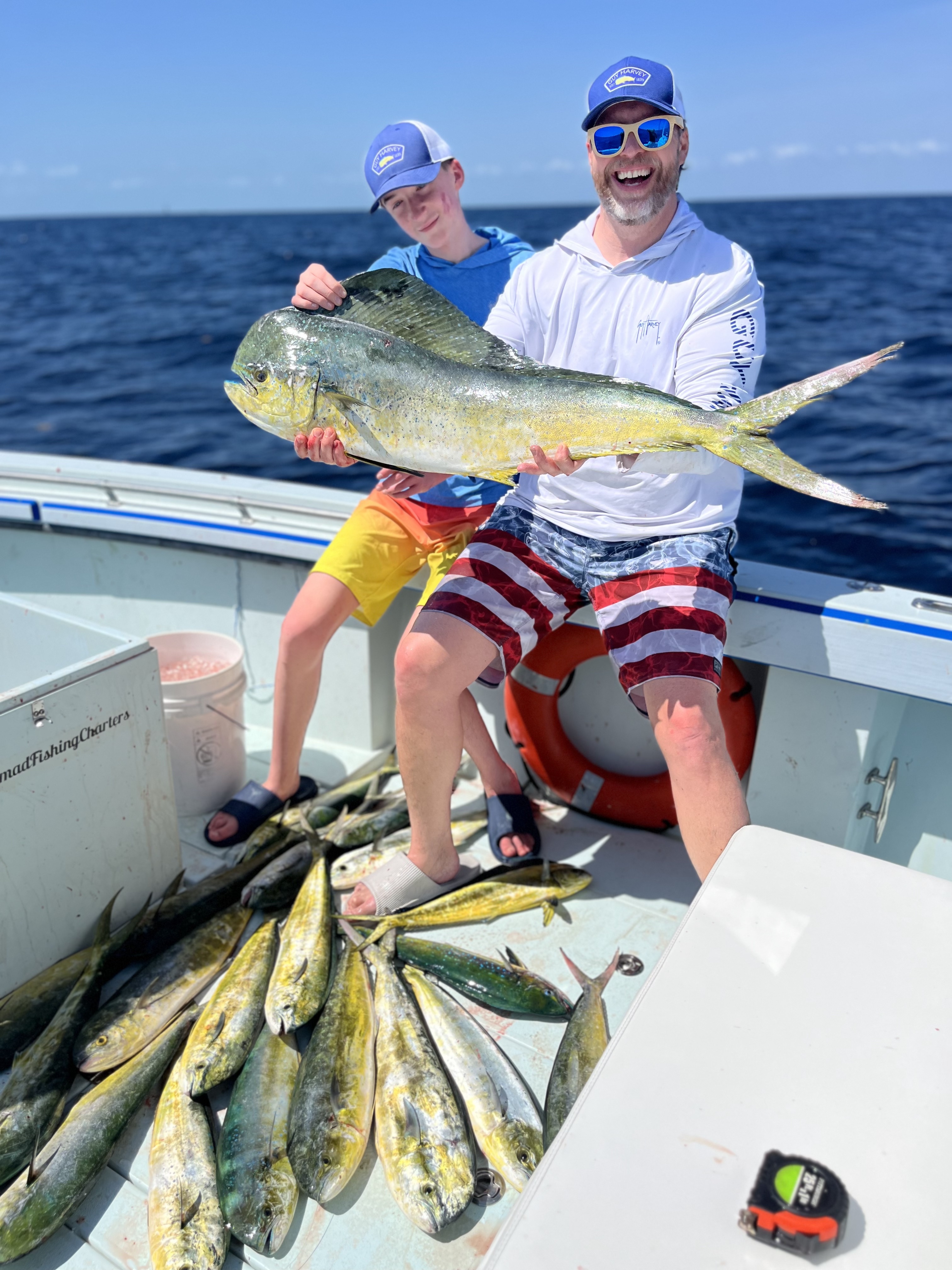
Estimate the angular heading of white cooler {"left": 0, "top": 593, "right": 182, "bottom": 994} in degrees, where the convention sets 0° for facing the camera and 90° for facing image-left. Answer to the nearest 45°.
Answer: approximately 315°

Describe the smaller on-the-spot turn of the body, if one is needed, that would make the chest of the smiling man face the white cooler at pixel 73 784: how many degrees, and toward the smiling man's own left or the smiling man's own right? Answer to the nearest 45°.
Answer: approximately 90° to the smiling man's own right

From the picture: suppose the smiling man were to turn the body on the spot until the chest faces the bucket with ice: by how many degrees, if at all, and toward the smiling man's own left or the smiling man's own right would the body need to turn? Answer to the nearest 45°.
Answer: approximately 90° to the smiling man's own right

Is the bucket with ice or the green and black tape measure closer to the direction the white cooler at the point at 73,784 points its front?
the green and black tape measure

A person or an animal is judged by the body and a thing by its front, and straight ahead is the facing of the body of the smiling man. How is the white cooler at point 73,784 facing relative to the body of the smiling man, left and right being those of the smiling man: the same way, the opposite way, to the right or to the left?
to the left

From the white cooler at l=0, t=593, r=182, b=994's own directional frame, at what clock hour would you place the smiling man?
The smiling man is roughly at 11 o'clock from the white cooler.

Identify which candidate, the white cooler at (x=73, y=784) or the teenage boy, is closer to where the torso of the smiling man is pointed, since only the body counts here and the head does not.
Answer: the white cooler

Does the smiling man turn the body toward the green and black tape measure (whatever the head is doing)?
yes

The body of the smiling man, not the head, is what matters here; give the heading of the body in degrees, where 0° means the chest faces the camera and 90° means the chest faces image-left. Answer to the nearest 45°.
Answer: approximately 0°
